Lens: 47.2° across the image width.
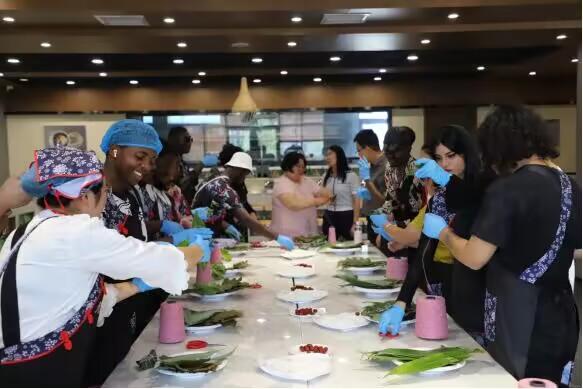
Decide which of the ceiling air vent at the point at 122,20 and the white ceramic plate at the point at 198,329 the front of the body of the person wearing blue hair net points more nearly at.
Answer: the white ceramic plate

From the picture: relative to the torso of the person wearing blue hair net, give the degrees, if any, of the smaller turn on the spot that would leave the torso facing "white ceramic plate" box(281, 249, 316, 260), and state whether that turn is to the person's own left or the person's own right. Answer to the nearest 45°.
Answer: approximately 90° to the person's own left

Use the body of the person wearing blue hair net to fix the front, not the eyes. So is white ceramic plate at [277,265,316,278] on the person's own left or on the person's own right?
on the person's own left

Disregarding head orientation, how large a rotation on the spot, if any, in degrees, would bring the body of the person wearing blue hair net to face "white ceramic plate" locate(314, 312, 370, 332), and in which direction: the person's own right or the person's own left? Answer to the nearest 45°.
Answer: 0° — they already face it

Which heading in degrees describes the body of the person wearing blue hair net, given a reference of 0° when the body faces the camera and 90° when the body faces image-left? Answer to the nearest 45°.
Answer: approximately 315°

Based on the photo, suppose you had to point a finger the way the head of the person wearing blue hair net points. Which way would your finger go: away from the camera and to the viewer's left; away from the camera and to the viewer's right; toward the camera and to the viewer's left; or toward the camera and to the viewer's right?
toward the camera and to the viewer's right

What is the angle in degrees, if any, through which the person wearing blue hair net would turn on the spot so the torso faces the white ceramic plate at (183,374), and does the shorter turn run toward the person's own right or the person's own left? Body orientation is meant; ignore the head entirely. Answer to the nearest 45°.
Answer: approximately 45° to the person's own right
